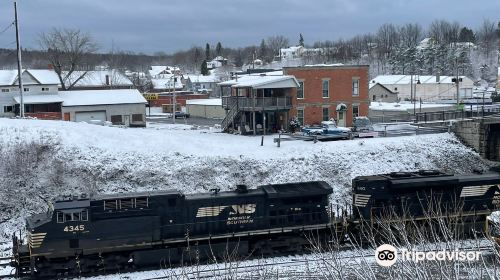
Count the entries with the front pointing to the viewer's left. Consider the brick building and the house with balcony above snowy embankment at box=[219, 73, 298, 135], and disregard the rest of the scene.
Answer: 0

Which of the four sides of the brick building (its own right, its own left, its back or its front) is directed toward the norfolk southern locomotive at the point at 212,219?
front

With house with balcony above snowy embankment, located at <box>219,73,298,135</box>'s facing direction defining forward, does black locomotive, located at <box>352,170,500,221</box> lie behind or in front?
in front

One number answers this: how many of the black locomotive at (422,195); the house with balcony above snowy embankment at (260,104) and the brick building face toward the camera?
2

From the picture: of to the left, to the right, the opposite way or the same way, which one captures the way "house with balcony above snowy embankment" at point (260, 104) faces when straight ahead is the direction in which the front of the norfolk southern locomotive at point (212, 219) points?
to the left

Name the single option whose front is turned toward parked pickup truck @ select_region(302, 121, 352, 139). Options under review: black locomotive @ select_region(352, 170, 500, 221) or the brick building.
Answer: the brick building

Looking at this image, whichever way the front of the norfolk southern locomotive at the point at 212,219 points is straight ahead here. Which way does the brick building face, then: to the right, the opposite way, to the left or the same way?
to the left

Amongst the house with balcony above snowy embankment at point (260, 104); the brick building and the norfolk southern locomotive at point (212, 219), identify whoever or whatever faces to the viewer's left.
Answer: the norfolk southern locomotive
